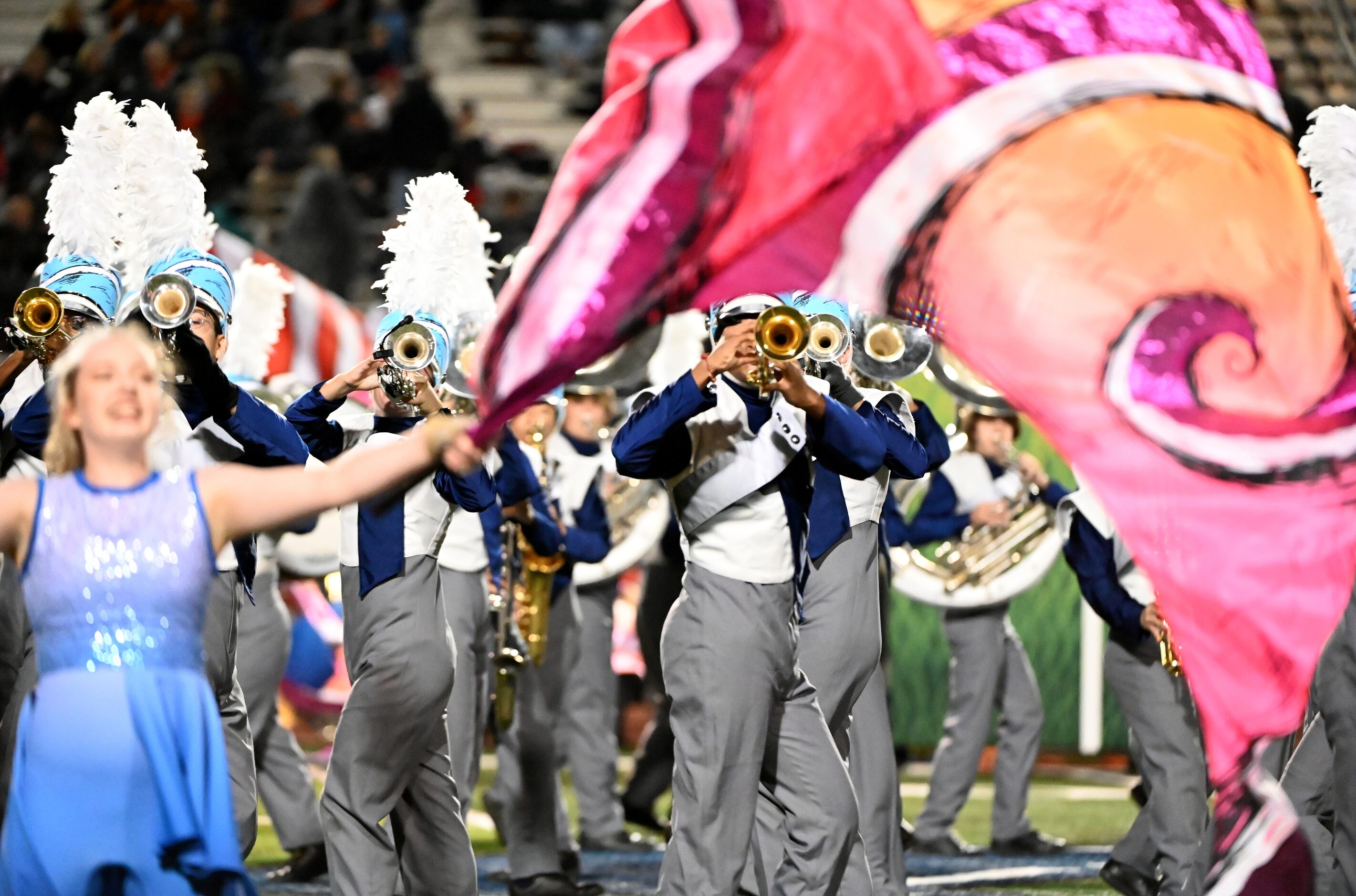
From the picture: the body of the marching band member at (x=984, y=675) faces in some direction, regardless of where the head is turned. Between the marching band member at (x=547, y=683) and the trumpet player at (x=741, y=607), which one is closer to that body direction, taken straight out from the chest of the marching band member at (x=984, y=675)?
the trumpet player

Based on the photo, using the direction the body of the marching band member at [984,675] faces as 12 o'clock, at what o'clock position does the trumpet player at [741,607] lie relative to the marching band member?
The trumpet player is roughly at 2 o'clock from the marching band member.

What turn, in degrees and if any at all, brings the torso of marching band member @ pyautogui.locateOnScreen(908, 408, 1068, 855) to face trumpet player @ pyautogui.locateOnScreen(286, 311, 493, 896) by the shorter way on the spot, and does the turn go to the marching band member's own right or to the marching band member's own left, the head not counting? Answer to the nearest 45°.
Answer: approximately 90° to the marching band member's own right

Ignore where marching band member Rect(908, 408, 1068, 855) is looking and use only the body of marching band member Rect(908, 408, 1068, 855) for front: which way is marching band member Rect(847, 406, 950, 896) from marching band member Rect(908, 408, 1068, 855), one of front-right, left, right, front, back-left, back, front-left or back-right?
front-right
